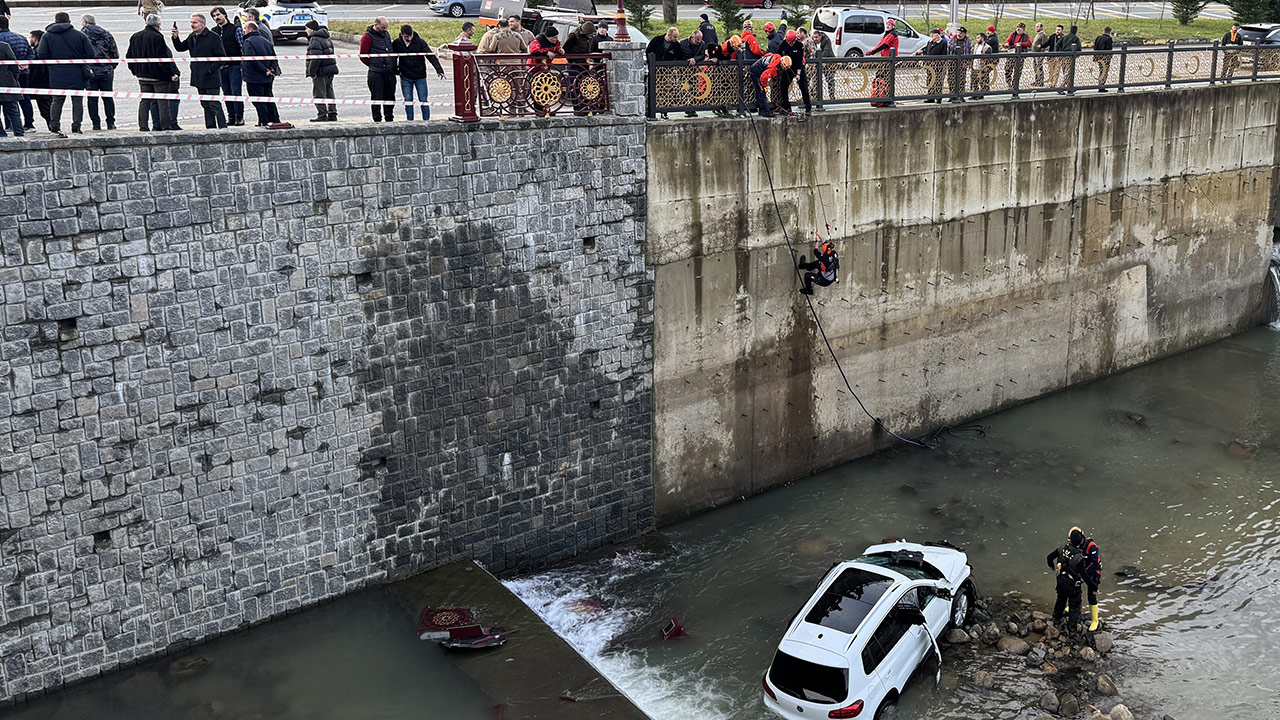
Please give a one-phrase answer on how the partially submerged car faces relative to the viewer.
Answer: facing away from the viewer and to the right of the viewer

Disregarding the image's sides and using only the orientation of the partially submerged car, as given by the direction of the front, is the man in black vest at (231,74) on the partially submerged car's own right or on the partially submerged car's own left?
on the partially submerged car's own left

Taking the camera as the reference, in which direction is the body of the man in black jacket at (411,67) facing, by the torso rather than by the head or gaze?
toward the camera

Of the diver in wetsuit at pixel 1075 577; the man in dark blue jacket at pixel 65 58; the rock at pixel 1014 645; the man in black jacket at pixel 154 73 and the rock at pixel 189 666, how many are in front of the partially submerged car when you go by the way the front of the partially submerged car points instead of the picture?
2

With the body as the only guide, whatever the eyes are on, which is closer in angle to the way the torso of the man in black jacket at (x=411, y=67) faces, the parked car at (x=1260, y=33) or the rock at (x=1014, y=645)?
the rock

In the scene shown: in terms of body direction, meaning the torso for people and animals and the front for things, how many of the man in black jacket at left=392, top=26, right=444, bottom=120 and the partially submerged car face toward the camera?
1

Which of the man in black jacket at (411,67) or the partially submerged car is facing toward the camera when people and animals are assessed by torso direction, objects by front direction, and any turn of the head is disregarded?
the man in black jacket

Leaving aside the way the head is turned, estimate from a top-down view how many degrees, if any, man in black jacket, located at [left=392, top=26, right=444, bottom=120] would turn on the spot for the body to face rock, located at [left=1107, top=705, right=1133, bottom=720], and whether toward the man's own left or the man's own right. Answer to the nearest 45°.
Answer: approximately 45° to the man's own left

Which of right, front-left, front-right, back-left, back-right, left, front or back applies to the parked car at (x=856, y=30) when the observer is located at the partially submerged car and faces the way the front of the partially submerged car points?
front-left

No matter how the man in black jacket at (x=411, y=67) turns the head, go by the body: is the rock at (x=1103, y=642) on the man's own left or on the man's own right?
on the man's own left

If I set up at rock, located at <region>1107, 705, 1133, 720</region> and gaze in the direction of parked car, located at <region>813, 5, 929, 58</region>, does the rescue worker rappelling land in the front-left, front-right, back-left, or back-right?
front-left

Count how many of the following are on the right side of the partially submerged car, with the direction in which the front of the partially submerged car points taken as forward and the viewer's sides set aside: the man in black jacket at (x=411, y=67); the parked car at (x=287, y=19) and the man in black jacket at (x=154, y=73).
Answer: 0

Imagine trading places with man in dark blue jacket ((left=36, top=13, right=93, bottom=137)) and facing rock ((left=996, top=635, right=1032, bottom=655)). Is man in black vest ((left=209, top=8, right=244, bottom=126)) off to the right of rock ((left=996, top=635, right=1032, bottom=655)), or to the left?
left

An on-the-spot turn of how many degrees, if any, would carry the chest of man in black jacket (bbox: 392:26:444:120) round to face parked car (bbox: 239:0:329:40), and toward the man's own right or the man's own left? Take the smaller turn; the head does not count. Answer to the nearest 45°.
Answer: approximately 180°

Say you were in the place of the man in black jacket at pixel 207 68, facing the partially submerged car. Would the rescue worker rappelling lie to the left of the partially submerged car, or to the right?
left
